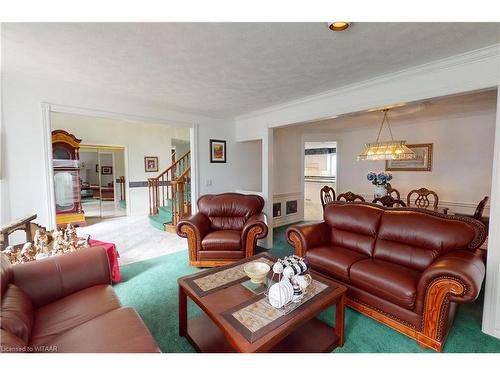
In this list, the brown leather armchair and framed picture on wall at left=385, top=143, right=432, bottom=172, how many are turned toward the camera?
2

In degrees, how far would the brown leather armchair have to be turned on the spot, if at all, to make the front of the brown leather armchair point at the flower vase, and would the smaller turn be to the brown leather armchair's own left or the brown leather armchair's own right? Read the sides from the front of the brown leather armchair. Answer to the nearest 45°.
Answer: approximately 90° to the brown leather armchair's own left

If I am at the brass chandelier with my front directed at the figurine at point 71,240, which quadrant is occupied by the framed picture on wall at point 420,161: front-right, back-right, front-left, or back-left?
back-right

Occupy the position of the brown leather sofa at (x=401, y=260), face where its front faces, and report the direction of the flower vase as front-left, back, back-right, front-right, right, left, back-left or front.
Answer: back-right

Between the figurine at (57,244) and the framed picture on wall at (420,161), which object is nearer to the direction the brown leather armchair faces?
the figurine

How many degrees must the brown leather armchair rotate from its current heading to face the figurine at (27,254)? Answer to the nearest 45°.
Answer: approximately 45° to its right

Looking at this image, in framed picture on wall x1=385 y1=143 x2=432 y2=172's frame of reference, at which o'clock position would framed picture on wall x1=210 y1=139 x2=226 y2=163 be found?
framed picture on wall x1=210 y1=139 x2=226 y2=163 is roughly at 2 o'clock from framed picture on wall x1=385 y1=143 x2=432 y2=172.

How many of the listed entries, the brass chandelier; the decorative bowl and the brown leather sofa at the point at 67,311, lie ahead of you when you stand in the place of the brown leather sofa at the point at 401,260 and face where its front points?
2

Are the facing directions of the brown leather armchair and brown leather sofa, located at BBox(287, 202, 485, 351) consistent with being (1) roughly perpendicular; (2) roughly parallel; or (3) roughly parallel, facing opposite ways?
roughly perpendicular

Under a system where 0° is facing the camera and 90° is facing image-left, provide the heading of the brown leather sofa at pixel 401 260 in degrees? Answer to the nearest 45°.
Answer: approximately 45°

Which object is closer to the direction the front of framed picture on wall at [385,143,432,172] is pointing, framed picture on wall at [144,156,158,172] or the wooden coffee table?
the wooden coffee table
